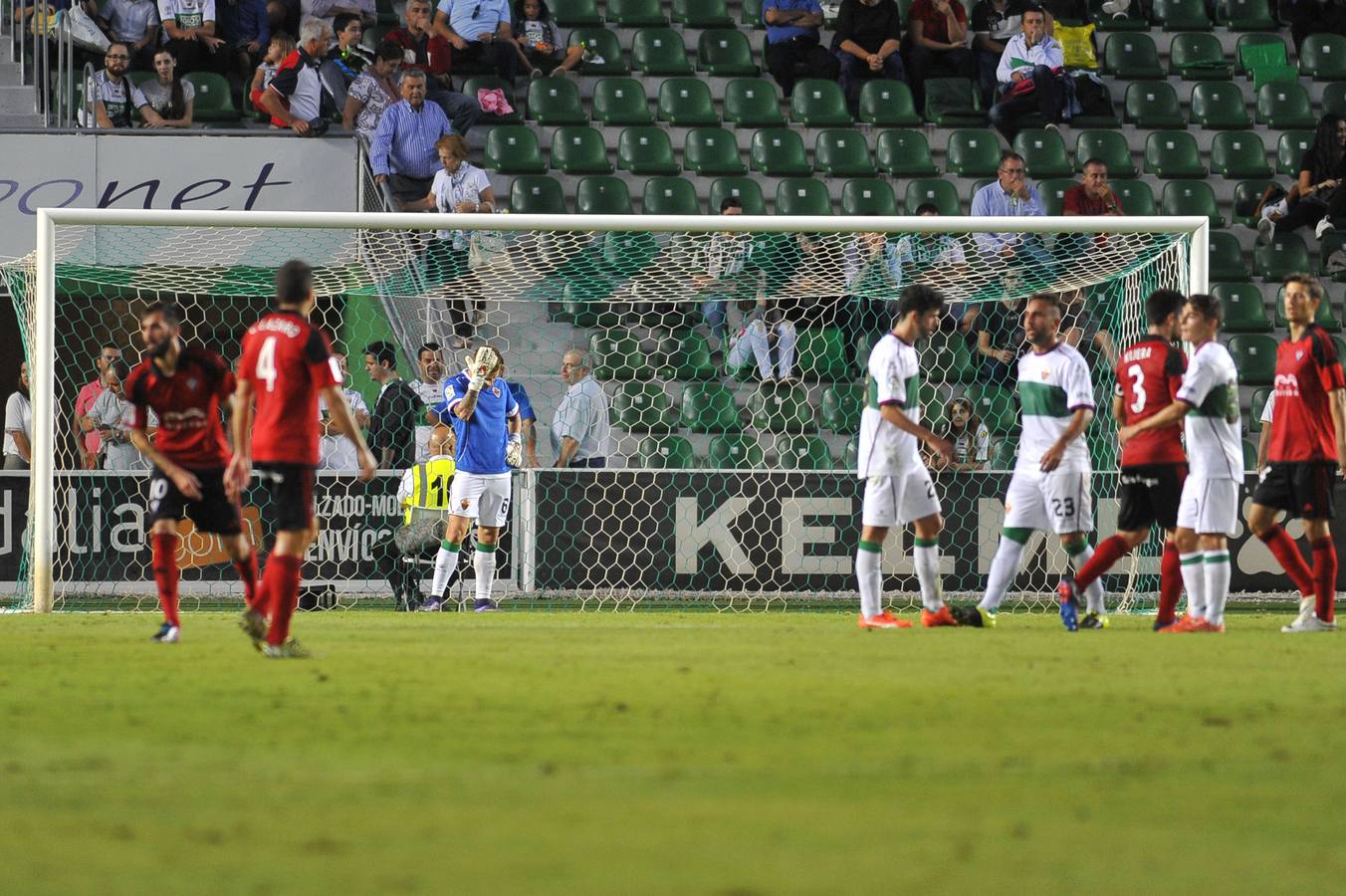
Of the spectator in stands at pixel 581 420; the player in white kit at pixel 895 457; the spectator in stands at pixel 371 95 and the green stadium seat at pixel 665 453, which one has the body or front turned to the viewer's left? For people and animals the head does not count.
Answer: the spectator in stands at pixel 581 420

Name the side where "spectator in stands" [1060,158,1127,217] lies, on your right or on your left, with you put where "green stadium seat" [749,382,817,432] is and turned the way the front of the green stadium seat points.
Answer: on your left

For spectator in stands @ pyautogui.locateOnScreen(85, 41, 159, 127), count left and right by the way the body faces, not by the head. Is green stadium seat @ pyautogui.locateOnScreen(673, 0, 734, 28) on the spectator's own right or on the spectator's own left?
on the spectator's own left

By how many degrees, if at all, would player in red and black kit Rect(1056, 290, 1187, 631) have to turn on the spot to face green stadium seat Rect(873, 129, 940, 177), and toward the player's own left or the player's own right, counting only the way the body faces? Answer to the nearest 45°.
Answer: approximately 45° to the player's own left

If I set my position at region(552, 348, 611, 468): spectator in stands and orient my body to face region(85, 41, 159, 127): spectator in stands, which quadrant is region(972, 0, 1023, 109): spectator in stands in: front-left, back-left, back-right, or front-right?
front-right

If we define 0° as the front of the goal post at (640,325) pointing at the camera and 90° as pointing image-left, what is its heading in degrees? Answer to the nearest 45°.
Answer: approximately 0°

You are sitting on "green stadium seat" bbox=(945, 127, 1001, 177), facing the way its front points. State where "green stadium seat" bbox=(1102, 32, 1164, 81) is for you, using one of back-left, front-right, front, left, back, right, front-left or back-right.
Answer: back-left

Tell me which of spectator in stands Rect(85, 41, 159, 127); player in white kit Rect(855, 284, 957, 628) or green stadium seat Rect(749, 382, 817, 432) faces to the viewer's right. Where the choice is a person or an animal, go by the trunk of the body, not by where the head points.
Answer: the player in white kit
